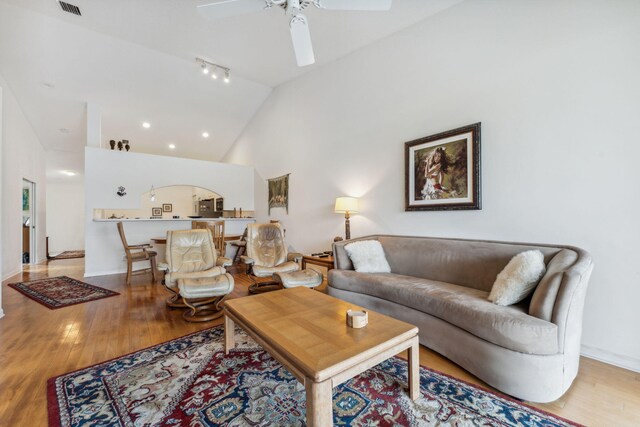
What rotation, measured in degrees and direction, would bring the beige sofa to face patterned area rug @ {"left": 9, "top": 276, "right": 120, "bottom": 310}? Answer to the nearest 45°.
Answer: approximately 45° to its right

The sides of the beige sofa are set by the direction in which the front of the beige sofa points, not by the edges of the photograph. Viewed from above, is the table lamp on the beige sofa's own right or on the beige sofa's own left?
on the beige sofa's own right

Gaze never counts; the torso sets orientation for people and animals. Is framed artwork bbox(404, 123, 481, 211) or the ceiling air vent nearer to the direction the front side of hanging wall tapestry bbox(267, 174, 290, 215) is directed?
the ceiling air vent
